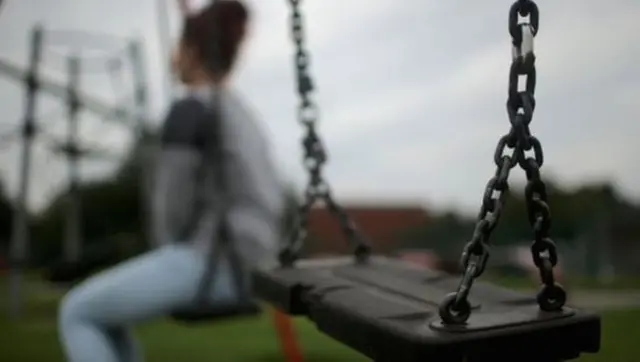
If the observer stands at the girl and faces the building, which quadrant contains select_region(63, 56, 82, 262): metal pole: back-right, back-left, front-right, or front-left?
front-left

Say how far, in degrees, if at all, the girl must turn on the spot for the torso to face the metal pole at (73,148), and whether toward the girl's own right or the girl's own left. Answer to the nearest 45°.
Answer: approximately 90° to the girl's own right

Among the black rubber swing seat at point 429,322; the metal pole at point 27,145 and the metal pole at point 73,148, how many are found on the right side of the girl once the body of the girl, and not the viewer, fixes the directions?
2

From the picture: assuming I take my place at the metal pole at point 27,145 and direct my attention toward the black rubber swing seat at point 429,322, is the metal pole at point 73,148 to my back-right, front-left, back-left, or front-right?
back-left

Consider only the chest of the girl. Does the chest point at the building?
no

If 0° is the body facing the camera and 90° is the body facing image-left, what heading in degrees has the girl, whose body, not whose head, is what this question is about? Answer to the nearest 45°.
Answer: approximately 90°

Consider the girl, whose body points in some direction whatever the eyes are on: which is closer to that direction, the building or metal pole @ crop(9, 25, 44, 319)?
the metal pole

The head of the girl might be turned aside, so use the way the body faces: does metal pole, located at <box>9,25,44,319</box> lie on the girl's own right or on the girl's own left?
on the girl's own right

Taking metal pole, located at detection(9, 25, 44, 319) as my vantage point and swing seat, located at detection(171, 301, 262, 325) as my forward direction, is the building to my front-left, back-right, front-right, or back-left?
back-left

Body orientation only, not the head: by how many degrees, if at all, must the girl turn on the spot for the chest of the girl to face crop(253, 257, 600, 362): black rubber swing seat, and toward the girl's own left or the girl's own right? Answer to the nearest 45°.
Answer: approximately 90° to the girl's own left

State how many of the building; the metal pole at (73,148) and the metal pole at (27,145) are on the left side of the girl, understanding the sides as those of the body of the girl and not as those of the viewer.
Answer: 0
